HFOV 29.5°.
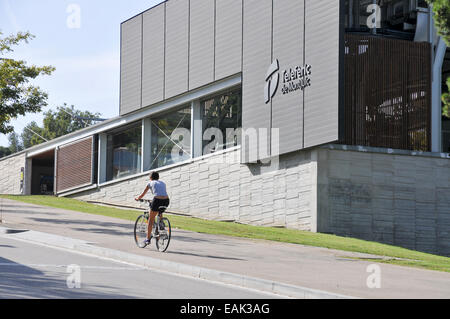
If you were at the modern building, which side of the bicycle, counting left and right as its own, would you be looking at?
right

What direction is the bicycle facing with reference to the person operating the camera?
facing away from the viewer and to the left of the viewer

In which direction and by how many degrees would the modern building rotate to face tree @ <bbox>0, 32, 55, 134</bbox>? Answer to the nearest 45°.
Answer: approximately 45° to its right

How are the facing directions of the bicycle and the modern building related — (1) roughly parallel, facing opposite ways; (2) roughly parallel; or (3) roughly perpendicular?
roughly perpendicular

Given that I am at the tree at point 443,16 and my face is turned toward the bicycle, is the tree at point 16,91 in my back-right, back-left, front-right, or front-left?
front-right

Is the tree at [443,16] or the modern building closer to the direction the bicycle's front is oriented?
the modern building

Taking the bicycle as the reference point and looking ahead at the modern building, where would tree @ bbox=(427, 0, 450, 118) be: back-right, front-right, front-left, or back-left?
front-right

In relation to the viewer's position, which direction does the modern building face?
facing the viewer and to the left of the viewer

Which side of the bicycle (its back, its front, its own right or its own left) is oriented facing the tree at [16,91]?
front

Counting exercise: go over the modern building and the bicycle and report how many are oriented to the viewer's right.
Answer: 0

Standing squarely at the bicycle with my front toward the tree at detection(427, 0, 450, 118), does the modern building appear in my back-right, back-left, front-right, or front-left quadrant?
front-left

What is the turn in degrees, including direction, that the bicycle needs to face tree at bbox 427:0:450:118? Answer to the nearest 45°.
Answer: approximately 135° to its right
